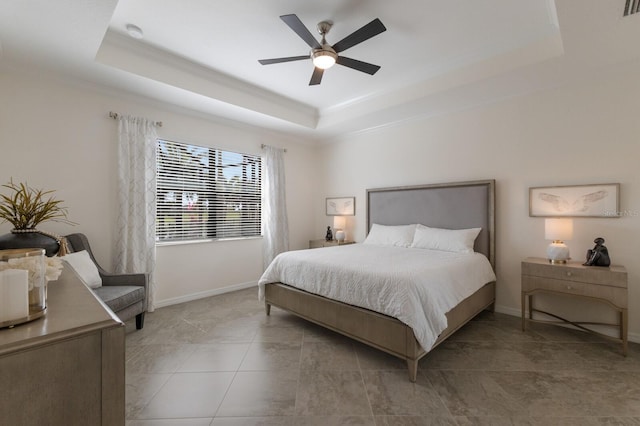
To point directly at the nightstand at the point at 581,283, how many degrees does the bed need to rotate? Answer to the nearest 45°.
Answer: approximately 135° to its left

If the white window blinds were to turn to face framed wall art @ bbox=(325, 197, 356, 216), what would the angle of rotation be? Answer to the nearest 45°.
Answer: approximately 45° to its left

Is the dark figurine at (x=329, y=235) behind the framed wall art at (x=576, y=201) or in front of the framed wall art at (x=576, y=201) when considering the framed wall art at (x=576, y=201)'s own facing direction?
in front

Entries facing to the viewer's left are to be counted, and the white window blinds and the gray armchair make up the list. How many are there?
0

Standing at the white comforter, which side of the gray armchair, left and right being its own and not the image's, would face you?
front

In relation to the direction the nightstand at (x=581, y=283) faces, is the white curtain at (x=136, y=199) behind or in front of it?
in front

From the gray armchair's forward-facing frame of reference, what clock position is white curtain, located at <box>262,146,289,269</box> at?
The white curtain is roughly at 10 o'clock from the gray armchair.

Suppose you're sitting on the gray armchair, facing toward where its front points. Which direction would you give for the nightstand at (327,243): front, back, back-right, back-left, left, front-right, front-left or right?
front-left

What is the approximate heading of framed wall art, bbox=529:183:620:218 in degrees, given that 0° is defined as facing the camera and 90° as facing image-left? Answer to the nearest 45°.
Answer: approximately 45°

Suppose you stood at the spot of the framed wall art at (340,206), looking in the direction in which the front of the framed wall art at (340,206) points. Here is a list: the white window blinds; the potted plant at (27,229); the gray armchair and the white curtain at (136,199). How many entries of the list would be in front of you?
4

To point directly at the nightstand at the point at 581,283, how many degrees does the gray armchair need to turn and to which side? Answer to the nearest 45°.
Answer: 0° — it already faces it

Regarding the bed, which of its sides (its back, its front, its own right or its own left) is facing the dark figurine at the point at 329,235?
right

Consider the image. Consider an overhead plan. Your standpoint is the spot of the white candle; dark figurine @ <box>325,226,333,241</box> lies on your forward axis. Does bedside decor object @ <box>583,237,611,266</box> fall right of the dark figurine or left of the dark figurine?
right

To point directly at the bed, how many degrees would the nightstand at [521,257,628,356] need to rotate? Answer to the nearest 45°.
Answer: approximately 45° to its right

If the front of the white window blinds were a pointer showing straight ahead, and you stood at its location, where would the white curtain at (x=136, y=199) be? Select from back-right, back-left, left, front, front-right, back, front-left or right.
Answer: right

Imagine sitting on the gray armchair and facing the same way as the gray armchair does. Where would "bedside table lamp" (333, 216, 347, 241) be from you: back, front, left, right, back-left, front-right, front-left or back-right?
front-left

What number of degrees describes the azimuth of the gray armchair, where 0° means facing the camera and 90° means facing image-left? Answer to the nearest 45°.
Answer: approximately 315°
